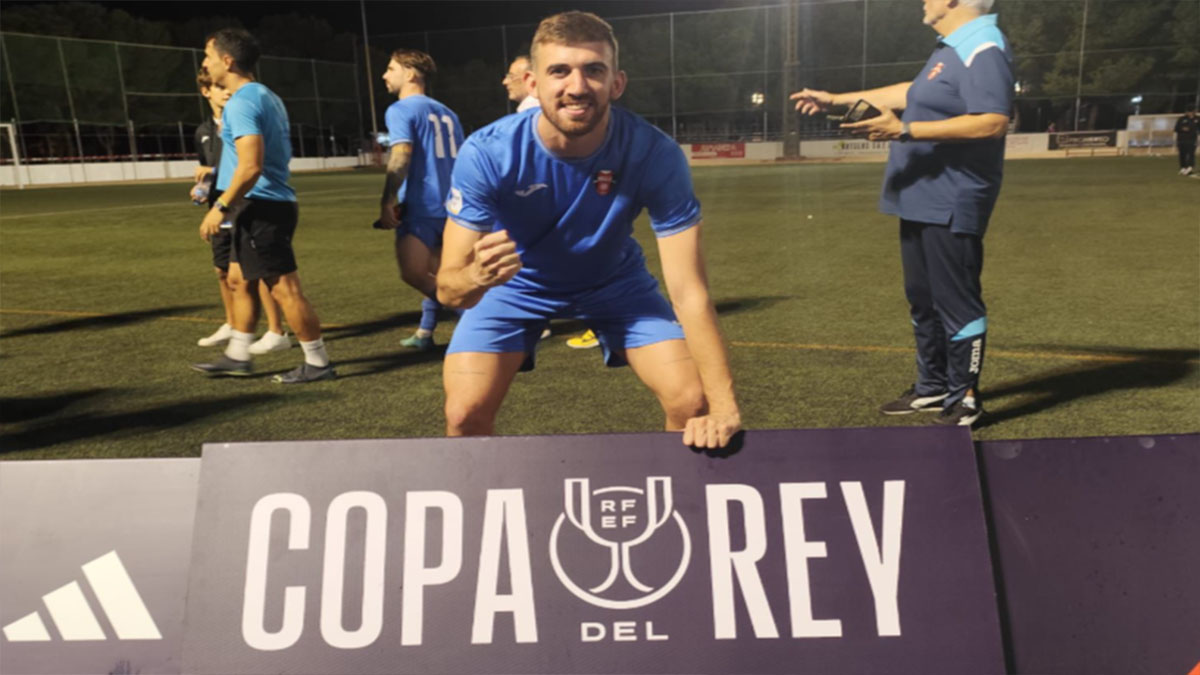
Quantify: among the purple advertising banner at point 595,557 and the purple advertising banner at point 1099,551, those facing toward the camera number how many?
2

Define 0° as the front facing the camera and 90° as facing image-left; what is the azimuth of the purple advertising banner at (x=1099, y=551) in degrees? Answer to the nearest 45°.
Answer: approximately 0°

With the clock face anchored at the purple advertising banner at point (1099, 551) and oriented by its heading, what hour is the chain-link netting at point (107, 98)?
The chain-link netting is roughly at 4 o'clock from the purple advertising banner.

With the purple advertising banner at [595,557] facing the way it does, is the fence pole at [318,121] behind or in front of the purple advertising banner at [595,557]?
behind

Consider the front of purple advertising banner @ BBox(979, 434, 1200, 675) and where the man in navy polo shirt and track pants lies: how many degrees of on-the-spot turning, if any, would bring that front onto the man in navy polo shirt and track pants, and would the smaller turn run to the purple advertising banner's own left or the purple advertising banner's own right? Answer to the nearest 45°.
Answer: approximately 180°

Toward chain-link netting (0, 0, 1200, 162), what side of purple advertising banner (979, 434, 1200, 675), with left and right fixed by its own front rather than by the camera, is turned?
back

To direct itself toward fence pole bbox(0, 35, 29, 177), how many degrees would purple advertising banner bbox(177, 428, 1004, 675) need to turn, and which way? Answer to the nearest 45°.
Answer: approximately 135° to its right

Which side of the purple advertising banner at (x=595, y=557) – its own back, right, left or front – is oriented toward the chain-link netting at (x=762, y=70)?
back

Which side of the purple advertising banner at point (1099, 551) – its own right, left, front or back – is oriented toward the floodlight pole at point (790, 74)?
back

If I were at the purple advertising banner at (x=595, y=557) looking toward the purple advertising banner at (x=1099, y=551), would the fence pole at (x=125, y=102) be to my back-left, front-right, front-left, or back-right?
back-left

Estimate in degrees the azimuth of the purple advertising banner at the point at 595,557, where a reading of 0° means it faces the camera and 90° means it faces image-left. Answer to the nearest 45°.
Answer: approximately 0°

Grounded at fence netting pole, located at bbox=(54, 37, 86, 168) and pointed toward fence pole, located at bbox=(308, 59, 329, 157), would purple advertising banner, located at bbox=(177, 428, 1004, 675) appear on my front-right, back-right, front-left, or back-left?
back-right
